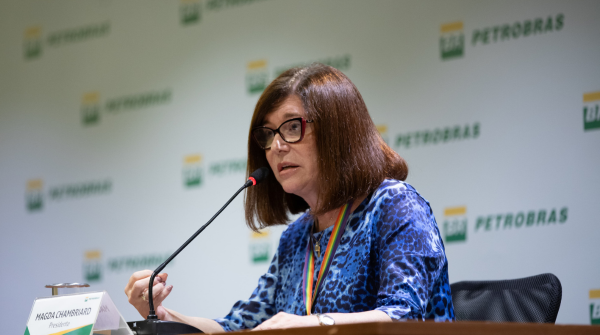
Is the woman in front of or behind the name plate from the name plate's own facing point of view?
behind

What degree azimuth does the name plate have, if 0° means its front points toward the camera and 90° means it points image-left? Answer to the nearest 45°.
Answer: approximately 45°

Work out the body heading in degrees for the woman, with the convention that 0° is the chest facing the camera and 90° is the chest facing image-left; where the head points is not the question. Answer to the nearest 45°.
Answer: approximately 45°
